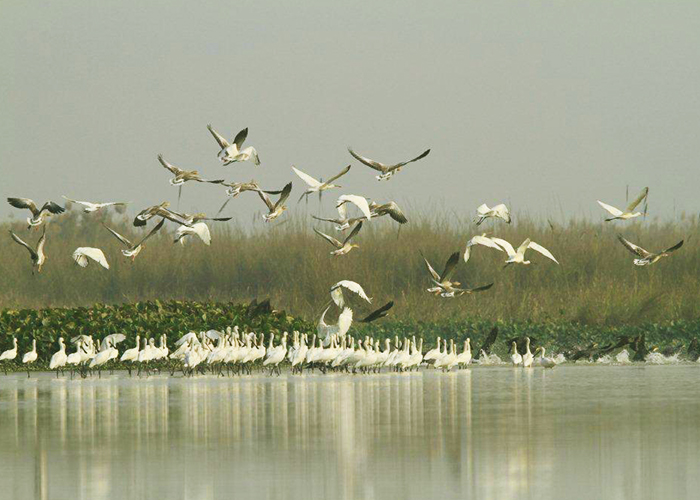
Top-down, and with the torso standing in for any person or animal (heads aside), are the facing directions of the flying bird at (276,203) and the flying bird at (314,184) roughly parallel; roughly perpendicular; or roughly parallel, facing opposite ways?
roughly parallel
